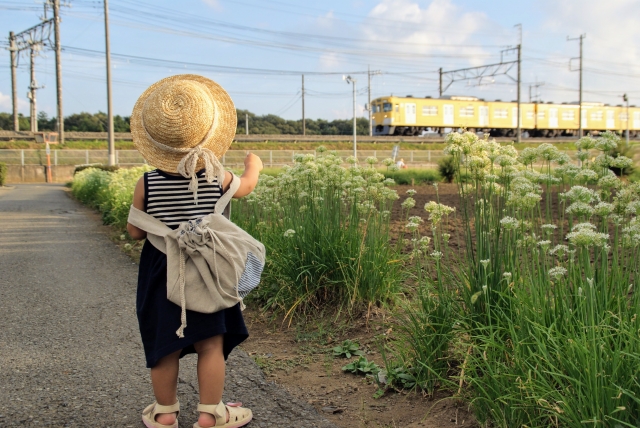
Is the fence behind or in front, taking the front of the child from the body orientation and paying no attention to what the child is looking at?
in front

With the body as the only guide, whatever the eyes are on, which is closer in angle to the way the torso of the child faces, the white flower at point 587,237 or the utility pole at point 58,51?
the utility pole

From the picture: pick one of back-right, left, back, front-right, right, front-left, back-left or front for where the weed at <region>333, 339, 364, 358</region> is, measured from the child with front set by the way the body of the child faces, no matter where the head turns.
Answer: front-right

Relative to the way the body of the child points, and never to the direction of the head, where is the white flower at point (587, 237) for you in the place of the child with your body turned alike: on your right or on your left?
on your right

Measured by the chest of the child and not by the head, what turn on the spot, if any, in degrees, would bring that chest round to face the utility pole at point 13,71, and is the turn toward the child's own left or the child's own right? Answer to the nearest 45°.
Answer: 0° — they already face it

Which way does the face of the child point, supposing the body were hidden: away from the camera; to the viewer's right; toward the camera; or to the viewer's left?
away from the camera

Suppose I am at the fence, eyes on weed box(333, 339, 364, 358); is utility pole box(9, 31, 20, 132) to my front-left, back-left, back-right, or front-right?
back-right

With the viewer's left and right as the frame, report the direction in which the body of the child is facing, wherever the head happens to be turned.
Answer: facing away from the viewer

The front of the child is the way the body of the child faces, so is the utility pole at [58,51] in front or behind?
in front
